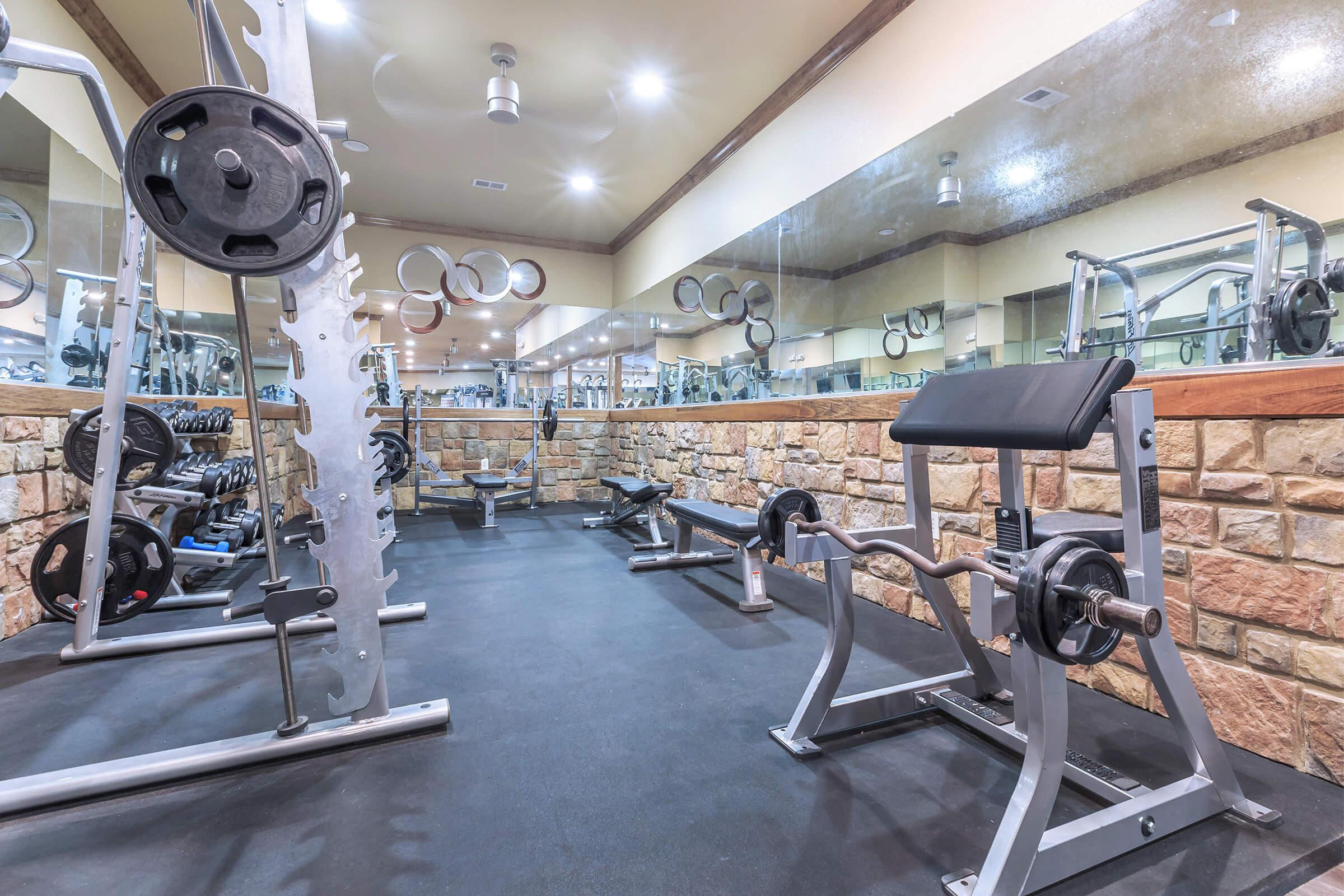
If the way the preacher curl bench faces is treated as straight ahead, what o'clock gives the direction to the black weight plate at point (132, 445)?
The black weight plate is roughly at 1 o'clock from the preacher curl bench.

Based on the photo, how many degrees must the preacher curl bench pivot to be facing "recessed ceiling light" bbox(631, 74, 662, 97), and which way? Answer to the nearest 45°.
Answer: approximately 90° to its right

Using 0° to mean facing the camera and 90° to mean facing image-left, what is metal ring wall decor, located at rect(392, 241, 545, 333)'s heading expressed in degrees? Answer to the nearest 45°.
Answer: approximately 0°

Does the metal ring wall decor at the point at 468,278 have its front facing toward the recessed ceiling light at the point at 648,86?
yes

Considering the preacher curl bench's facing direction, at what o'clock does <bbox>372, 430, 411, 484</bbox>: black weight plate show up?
The black weight plate is roughly at 2 o'clock from the preacher curl bench.

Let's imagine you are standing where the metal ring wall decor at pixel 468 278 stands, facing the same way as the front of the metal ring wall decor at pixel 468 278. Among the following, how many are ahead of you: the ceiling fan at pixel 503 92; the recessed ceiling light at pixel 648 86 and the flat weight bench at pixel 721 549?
3

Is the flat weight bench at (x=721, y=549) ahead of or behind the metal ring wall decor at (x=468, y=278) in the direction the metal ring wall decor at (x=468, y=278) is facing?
ahead

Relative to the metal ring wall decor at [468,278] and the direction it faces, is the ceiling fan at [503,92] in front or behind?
in front

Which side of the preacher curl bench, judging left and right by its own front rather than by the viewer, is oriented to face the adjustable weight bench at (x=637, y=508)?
right

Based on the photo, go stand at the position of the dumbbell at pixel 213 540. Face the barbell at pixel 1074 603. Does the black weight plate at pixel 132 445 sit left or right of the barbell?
right

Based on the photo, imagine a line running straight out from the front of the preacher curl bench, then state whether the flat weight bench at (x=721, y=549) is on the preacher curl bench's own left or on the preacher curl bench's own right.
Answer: on the preacher curl bench's own right

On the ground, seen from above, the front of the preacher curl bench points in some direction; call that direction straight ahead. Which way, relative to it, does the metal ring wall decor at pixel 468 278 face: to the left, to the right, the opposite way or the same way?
to the left

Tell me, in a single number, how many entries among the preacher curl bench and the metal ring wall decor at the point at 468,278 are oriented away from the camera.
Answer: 0

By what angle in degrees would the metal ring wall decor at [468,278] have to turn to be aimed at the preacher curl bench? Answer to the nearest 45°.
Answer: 0° — it already faces it
